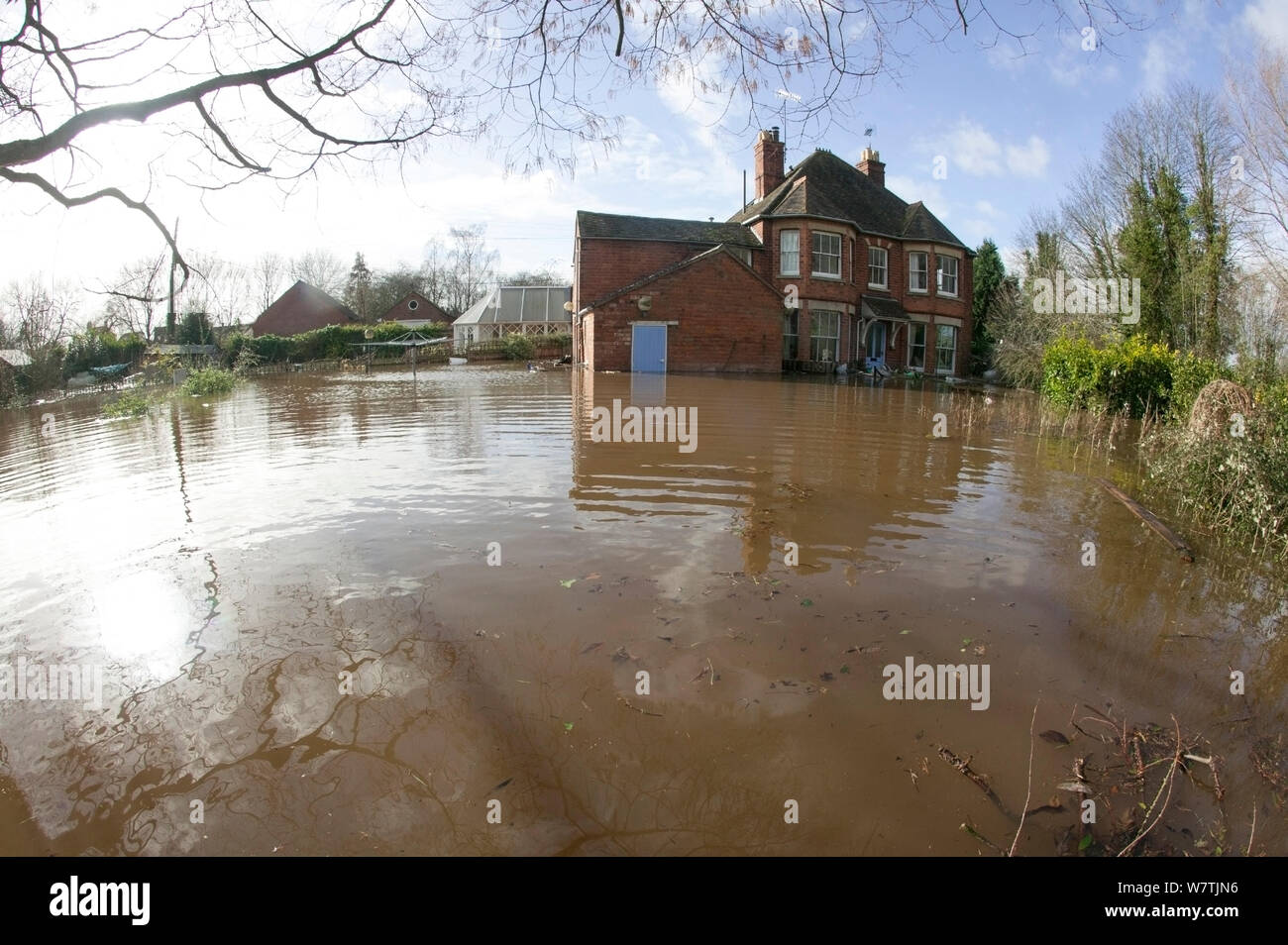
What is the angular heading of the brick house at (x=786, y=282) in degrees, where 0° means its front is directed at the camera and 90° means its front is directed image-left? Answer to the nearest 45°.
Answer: approximately 315°

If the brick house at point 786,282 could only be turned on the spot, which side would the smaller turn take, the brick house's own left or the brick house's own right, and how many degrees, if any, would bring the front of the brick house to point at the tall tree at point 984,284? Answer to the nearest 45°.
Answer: approximately 90° to the brick house's own left

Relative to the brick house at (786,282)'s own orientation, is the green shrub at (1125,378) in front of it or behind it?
in front

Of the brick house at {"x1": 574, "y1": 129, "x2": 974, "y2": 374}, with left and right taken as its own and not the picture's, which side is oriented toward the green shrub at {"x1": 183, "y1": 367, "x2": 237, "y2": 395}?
right

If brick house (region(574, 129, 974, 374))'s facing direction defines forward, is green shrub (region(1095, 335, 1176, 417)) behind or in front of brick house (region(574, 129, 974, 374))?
in front

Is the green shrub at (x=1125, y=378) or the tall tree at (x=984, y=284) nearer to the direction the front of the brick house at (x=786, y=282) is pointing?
the green shrub
